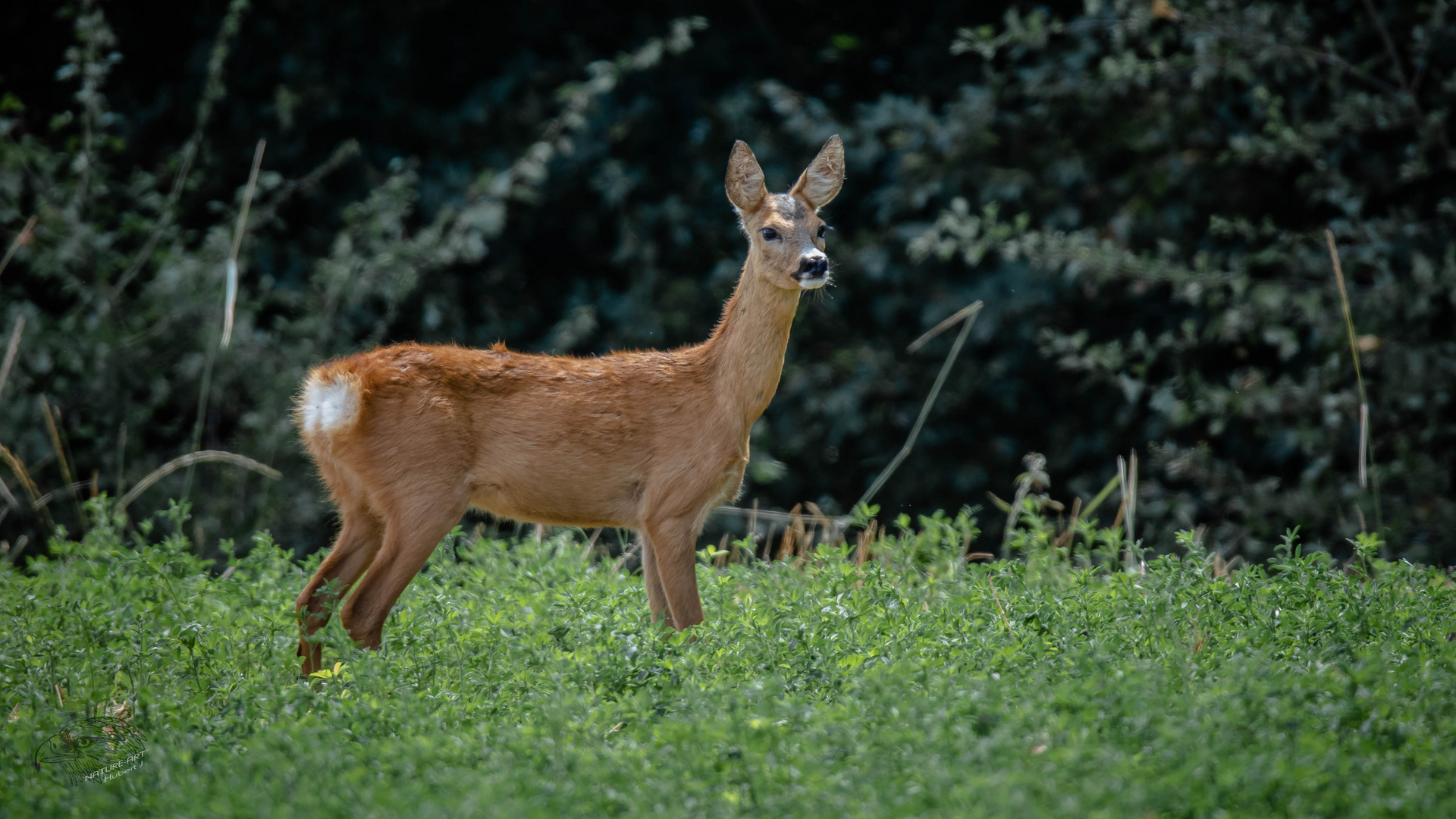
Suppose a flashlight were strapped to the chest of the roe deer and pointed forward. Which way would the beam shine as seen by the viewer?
to the viewer's right

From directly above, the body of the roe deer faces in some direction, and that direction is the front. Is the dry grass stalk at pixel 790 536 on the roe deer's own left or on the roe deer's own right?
on the roe deer's own left

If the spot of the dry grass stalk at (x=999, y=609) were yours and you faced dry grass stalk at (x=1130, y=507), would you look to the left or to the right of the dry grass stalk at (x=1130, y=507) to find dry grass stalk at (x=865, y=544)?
left

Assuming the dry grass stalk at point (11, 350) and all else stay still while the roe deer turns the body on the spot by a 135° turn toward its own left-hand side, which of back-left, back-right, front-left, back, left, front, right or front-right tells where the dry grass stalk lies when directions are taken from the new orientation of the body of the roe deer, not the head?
front

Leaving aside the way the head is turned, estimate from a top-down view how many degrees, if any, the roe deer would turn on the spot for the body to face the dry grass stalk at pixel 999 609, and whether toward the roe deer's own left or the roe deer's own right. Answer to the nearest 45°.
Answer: approximately 45° to the roe deer's own right

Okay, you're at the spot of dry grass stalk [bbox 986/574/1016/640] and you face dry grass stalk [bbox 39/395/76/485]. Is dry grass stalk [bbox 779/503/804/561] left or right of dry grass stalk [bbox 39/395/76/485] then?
right

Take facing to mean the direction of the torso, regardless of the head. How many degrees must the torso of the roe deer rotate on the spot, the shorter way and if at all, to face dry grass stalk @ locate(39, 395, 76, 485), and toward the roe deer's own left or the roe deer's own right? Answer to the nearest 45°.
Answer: approximately 135° to the roe deer's own left
